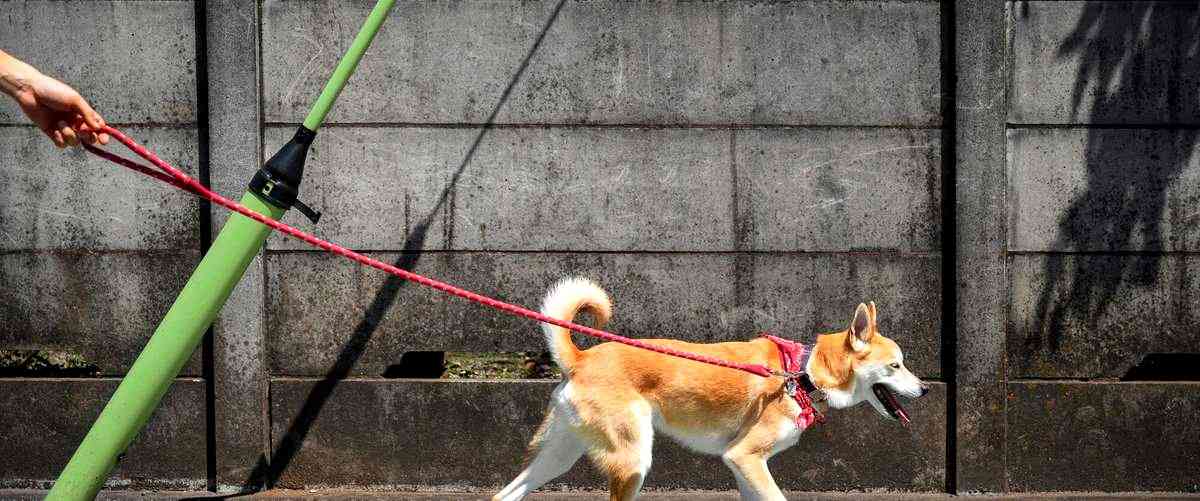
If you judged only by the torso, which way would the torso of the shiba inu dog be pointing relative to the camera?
to the viewer's right

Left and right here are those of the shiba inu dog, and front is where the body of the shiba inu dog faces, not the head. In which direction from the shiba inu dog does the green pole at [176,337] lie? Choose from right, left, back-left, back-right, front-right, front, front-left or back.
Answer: back-right
